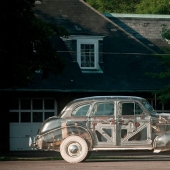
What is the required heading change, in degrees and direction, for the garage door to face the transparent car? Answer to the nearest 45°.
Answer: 0° — it already faces it

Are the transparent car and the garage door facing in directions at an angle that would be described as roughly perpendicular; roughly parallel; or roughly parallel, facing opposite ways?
roughly perpendicular

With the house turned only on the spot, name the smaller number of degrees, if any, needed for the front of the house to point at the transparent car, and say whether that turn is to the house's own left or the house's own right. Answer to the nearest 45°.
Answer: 0° — it already faces it

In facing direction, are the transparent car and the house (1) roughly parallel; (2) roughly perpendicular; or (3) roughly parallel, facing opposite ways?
roughly perpendicular

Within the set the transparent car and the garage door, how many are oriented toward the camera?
1

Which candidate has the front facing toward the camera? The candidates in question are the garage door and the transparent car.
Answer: the garage door

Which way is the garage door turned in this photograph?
toward the camera

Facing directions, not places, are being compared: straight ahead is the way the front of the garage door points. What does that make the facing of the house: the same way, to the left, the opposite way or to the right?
the same way

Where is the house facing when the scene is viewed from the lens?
facing the viewer
